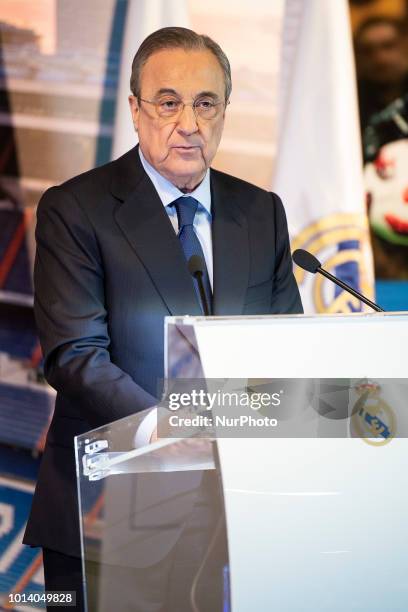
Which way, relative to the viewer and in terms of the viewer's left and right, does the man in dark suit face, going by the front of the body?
facing the viewer and to the right of the viewer

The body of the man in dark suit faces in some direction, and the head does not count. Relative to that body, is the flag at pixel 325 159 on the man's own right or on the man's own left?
on the man's own left

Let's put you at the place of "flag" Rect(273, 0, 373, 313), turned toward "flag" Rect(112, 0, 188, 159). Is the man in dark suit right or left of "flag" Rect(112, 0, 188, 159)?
left

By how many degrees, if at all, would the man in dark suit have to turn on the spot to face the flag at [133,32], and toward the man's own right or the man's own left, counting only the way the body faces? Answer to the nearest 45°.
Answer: approximately 135° to the man's own left
